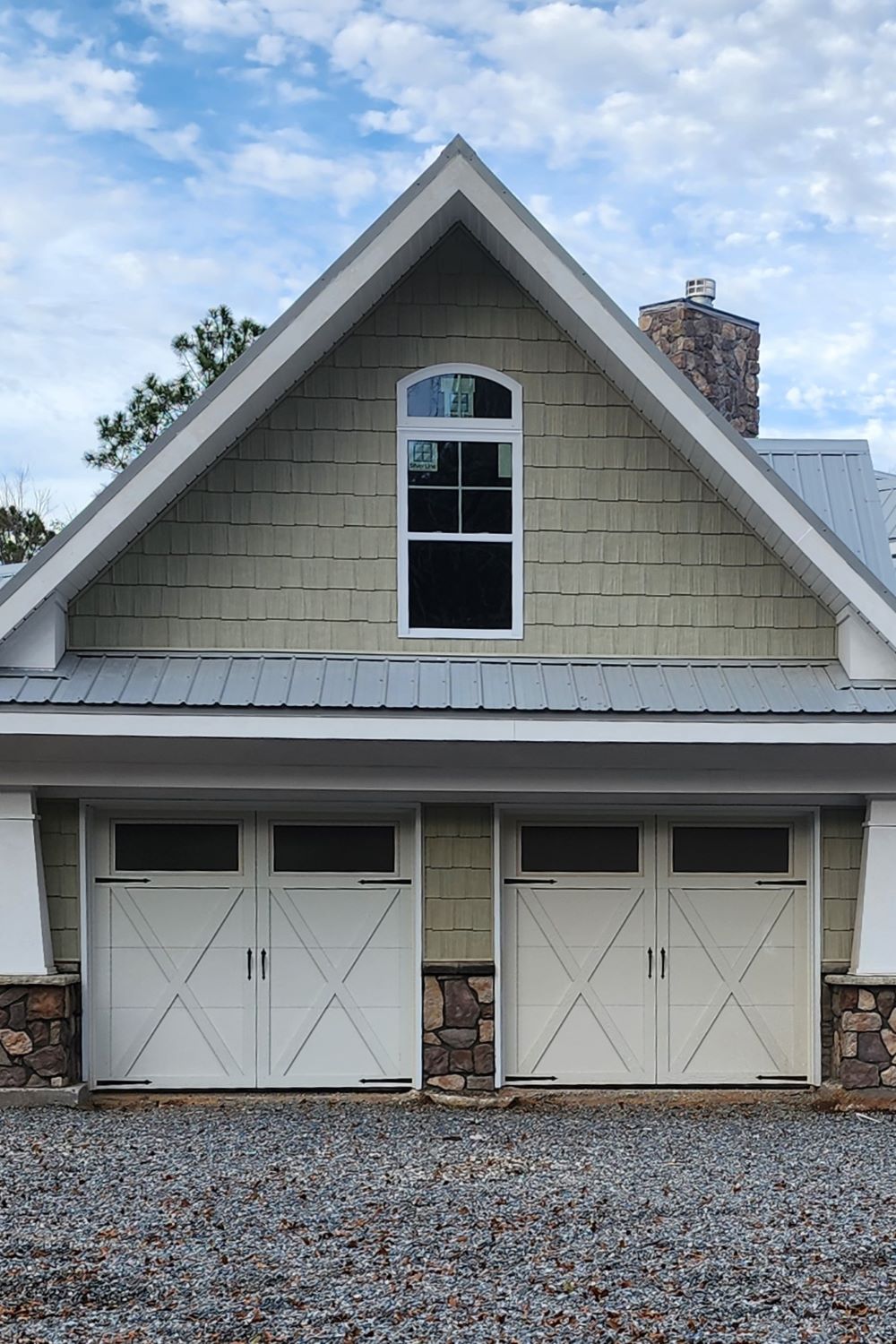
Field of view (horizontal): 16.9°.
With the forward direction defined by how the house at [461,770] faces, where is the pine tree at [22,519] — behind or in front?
behind

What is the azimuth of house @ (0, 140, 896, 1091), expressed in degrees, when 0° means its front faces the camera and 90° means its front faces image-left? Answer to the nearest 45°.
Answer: approximately 0°
